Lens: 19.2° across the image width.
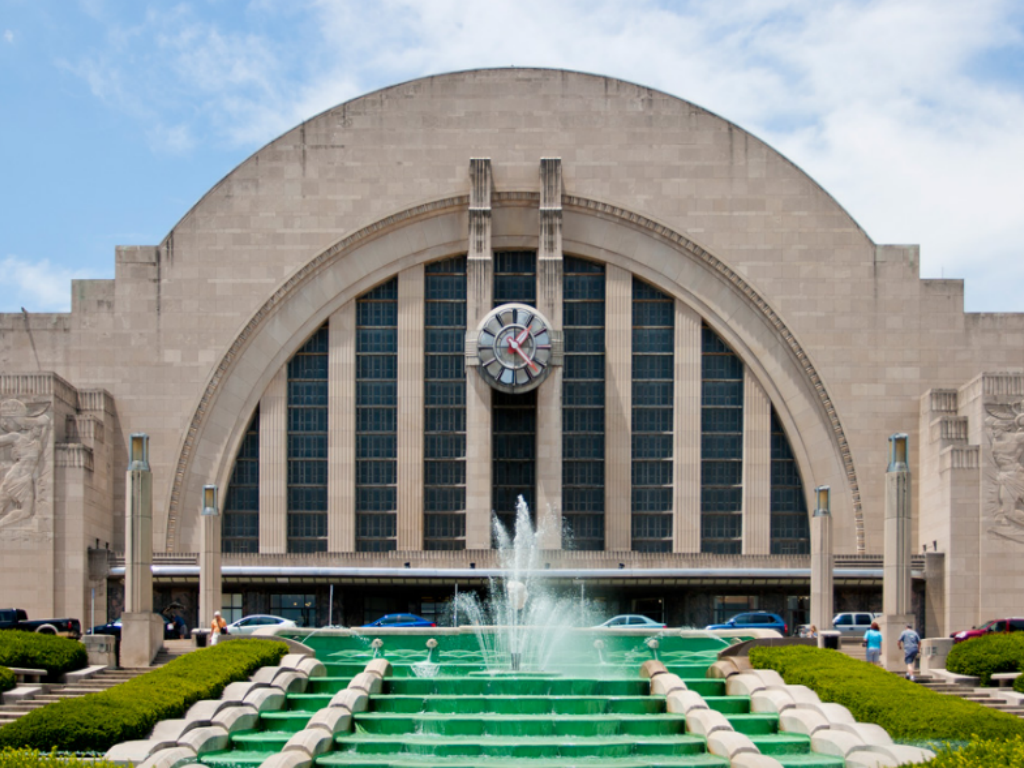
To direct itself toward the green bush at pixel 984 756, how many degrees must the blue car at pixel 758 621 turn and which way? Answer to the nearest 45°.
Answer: approximately 90° to its left

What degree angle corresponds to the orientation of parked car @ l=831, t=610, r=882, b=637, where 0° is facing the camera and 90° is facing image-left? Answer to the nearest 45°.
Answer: approximately 90°

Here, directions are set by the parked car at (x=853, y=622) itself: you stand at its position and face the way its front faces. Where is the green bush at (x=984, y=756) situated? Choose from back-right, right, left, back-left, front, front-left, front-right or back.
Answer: left

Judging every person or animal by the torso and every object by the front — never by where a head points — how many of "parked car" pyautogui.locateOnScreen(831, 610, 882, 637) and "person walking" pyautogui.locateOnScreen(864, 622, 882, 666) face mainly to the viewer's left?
1

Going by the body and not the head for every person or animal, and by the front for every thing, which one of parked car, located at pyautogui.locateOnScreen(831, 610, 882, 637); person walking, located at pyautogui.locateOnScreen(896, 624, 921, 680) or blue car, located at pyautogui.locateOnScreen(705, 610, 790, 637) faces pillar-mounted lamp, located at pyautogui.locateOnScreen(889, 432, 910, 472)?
the person walking

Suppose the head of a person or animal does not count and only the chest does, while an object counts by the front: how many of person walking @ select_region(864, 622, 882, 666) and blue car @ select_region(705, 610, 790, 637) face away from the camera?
1

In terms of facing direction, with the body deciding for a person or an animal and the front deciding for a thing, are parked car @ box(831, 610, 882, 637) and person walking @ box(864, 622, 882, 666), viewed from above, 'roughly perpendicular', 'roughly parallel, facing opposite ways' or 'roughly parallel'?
roughly perpendicular

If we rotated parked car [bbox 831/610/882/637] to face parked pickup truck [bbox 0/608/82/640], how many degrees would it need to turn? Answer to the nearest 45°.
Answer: approximately 45° to its left

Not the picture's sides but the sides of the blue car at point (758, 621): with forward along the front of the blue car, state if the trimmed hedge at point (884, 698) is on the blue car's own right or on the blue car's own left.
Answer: on the blue car's own left

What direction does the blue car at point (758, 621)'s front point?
to the viewer's left

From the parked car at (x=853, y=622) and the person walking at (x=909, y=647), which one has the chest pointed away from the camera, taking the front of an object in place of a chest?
the person walking

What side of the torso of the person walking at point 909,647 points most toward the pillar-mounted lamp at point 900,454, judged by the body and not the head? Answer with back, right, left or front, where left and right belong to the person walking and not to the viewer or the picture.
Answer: front
